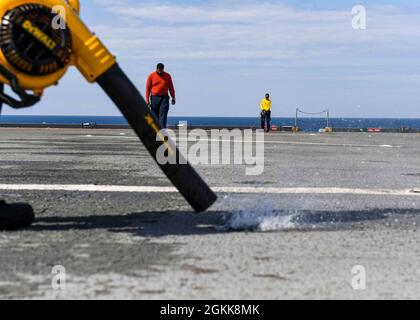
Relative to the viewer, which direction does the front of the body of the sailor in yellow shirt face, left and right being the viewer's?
facing the viewer and to the left of the viewer

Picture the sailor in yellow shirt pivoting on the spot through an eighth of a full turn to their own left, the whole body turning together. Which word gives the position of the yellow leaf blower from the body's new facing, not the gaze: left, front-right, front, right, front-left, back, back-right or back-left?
front

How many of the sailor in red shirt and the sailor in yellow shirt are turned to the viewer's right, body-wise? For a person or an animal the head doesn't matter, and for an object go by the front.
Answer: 0

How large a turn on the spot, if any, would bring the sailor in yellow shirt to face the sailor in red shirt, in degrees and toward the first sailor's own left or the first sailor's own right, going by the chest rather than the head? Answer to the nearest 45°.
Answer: approximately 45° to the first sailor's own left

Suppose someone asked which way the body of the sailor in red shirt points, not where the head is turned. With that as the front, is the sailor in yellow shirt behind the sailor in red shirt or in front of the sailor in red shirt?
behind

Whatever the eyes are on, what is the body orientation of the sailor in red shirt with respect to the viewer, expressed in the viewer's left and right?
facing the viewer

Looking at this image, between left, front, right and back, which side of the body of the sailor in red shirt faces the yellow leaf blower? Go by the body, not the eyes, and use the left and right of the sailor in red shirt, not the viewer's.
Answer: front
